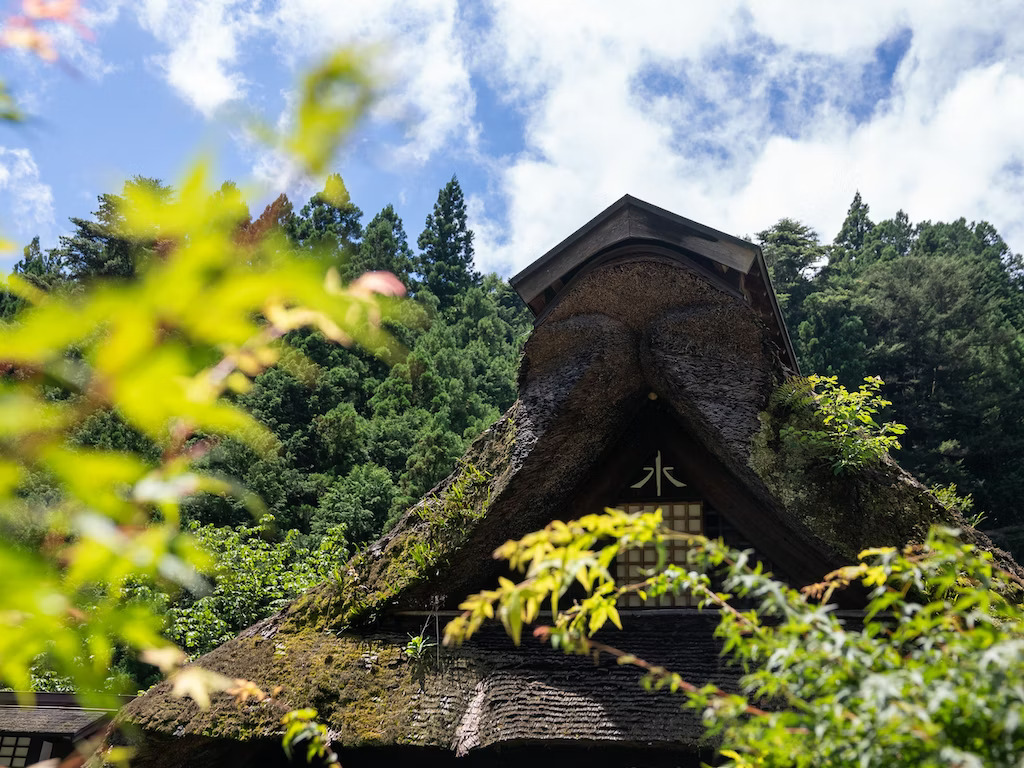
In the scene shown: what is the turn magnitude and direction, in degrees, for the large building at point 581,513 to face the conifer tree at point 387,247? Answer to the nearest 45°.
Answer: approximately 180°

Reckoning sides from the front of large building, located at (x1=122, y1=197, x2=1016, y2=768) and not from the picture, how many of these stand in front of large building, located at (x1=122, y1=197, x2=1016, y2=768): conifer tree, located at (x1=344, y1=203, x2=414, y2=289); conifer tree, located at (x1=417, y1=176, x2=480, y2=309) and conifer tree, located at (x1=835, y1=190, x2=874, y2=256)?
0

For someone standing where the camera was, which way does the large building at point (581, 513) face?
facing the viewer

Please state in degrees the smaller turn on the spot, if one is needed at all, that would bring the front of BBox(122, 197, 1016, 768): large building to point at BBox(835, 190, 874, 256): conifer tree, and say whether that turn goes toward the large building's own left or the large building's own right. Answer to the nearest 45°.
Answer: approximately 135° to the large building's own left

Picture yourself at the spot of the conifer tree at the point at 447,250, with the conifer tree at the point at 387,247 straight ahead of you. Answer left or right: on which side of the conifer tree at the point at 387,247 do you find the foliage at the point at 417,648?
left

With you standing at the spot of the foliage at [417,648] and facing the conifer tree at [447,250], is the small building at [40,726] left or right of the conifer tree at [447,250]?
left

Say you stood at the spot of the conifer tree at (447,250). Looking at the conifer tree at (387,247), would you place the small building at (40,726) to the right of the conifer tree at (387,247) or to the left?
left

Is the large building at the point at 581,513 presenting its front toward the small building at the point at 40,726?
no

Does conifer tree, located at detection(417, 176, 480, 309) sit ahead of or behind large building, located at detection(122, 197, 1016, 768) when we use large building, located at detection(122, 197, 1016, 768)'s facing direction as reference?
behind
